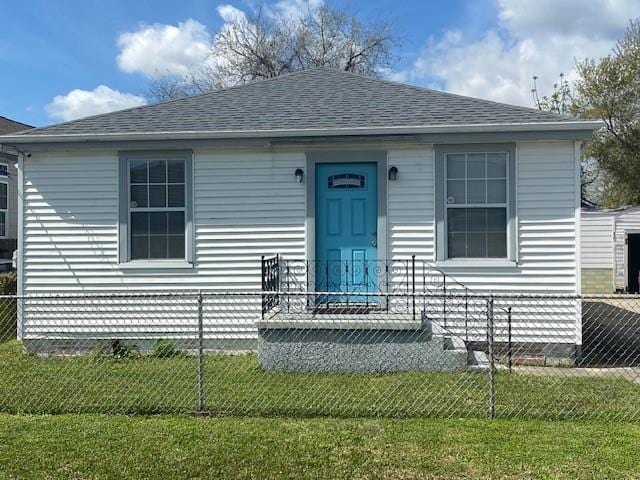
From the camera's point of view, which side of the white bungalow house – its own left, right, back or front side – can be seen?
front

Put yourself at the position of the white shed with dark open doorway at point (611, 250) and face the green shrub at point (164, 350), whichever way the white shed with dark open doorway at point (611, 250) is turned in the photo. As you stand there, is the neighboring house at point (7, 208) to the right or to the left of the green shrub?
right

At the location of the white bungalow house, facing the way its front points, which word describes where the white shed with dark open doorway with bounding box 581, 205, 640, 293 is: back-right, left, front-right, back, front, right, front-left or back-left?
back-left

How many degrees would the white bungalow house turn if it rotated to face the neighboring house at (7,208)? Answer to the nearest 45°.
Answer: approximately 135° to its right
